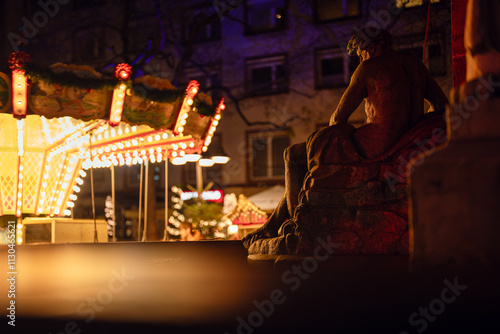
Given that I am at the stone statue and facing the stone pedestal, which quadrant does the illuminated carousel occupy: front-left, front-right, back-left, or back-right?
back-right

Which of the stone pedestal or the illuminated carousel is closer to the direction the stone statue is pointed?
the illuminated carousel

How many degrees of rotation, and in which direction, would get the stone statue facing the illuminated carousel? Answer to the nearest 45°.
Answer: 0° — it already faces it

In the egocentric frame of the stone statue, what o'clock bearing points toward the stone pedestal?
The stone pedestal is roughly at 7 o'clock from the stone statue.

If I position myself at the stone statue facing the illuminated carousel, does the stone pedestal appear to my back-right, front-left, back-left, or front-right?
back-left

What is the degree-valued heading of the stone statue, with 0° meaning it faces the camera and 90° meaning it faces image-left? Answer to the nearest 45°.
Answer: approximately 135°
